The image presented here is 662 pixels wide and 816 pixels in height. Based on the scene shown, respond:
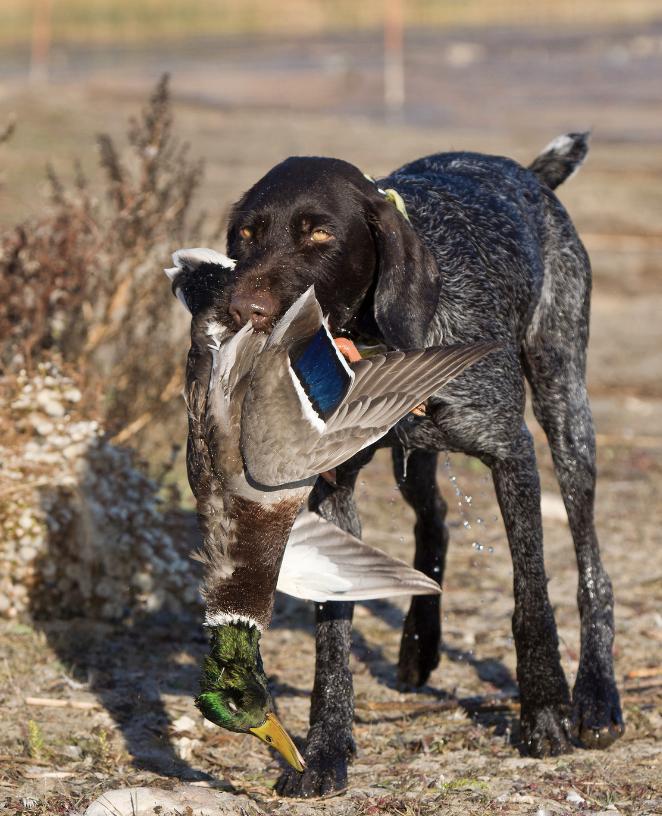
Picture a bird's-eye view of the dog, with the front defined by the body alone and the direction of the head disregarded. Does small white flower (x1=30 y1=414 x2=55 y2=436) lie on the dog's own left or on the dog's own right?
on the dog's own right

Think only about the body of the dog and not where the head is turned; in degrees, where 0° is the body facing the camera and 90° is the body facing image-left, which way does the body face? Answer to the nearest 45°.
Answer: approximately 45°

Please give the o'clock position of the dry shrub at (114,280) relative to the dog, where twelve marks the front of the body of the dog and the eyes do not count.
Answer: The dry shrub is roughly at 3 o'clock from the dog.

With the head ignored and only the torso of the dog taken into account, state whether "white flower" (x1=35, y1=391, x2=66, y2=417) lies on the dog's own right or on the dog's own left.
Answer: on the dog's own right
